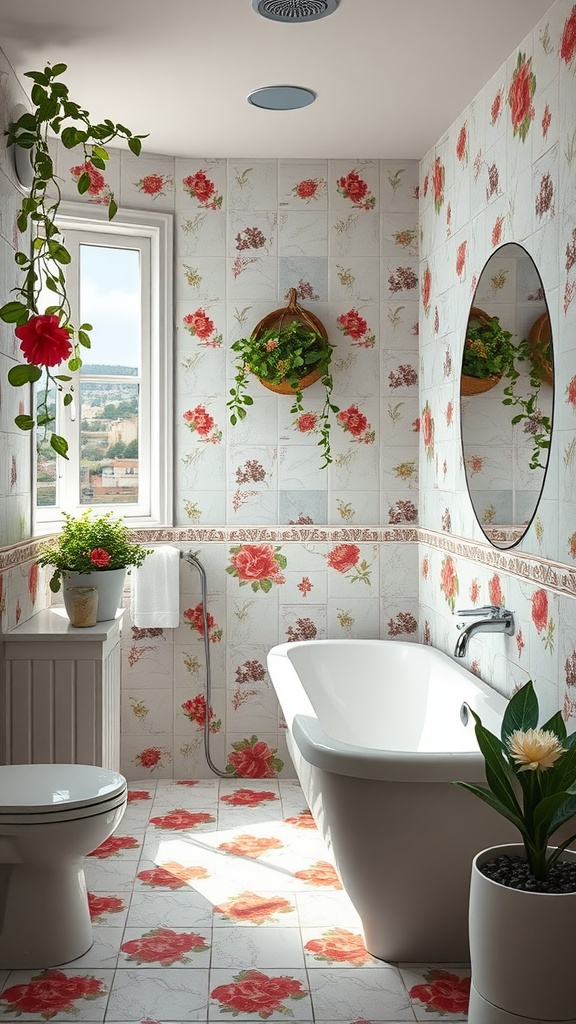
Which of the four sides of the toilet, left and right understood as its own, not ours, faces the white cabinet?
left

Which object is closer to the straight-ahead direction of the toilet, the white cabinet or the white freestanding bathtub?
the white freestanding bathtub

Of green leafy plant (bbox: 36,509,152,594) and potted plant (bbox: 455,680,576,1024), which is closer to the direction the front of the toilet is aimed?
the potted plant

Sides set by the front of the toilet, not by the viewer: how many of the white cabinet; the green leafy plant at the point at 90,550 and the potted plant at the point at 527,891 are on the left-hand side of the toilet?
2

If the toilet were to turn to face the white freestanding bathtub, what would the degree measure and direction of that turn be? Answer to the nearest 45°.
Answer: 0° — it already faces it

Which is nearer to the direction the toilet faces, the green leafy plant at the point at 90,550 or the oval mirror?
the oval mirror

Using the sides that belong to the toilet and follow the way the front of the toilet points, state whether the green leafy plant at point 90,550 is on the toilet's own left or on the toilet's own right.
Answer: on the toilet's own left

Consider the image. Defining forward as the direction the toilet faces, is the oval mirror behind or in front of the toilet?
in front

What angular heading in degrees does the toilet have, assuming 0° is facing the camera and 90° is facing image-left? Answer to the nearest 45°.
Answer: approximately 270°

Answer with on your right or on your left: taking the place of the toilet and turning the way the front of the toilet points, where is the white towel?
on your left

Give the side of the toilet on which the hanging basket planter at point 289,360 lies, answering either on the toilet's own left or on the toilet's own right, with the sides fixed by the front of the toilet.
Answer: on the toilet's own left
